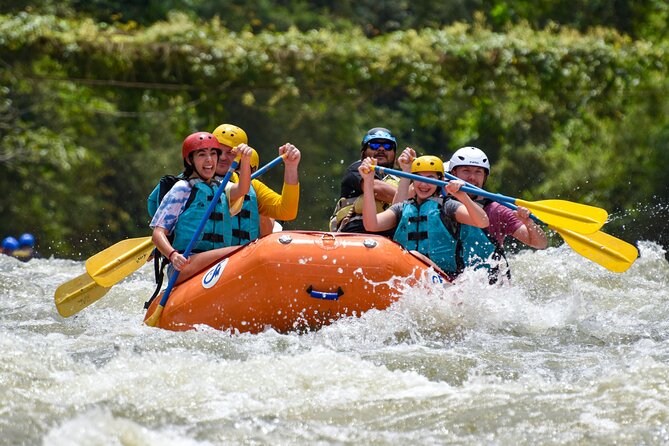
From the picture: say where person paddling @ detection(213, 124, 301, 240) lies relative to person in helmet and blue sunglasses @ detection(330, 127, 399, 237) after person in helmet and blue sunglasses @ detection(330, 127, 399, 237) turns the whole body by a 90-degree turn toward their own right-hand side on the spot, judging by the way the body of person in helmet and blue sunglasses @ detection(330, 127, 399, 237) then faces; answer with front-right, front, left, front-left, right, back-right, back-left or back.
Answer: front

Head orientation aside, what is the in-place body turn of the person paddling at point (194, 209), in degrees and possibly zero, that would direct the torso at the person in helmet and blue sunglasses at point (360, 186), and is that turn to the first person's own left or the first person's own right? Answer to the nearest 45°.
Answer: approximately 90° to the first person's own left

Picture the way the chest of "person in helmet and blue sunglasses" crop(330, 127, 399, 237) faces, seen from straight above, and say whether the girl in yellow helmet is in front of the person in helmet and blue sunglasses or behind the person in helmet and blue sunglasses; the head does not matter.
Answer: in front

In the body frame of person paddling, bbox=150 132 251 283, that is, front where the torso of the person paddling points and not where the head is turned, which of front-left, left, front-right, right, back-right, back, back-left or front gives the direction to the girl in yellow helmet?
front-left

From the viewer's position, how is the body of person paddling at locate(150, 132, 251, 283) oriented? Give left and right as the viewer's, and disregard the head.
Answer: facing the viewer and to the right of the viewer

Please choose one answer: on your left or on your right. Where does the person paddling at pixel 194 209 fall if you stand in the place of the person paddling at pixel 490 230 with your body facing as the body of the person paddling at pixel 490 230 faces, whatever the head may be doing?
on your right

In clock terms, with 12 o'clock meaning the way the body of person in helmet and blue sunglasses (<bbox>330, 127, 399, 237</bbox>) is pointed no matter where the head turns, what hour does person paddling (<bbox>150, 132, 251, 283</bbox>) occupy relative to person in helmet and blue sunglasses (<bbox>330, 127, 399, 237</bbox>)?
person paddling (<bbox>150, 132, 251, 283</bbox>) is roughly at 3 o'clock from person in helmet and blue sunglasses (<bbox>330, 127, 399, 237</bbox>).

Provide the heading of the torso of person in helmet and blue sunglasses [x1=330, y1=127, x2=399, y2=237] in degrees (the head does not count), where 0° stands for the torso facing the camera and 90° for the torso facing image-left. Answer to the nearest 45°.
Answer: approximately 315°
